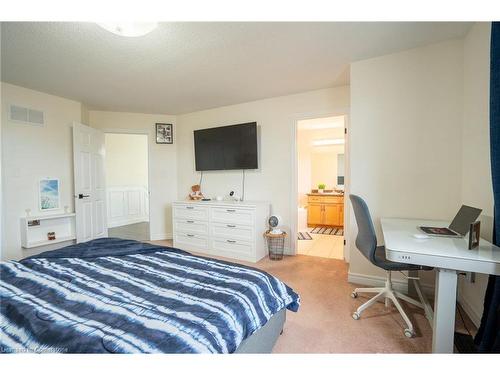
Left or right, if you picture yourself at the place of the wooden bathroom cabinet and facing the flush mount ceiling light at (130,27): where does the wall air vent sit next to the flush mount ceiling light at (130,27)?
right

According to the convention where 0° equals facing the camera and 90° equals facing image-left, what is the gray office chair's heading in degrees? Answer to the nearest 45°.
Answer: approximately 270°

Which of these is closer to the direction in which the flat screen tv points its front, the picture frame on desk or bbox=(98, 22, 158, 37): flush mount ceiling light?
the flush mount ceiling light

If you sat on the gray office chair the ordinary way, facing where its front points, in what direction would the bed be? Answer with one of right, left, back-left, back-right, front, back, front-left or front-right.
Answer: back-right

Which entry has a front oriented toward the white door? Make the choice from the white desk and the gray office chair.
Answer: the white desk

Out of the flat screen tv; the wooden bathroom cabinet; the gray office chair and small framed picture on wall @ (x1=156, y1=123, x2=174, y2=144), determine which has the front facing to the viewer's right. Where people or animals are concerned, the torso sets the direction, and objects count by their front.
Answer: the gray office chair

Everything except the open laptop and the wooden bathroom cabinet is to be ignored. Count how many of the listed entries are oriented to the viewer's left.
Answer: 1

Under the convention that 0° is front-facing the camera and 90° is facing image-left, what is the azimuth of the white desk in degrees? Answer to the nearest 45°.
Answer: approximately 90°

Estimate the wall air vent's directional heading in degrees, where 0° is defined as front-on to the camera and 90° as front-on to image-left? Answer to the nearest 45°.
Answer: approximately 315°

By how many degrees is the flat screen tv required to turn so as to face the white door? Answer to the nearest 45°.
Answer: approximately 45° to its right

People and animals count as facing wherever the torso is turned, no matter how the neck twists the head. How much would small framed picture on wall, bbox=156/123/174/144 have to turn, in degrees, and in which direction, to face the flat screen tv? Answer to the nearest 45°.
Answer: approximately 45° to its left

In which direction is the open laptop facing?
to the viewer's left

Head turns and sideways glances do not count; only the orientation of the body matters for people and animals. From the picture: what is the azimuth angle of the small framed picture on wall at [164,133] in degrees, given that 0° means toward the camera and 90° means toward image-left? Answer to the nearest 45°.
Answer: approximately 0°

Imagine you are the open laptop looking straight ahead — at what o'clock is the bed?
The bed is roughly at 10 o'clock from the open laptop.
